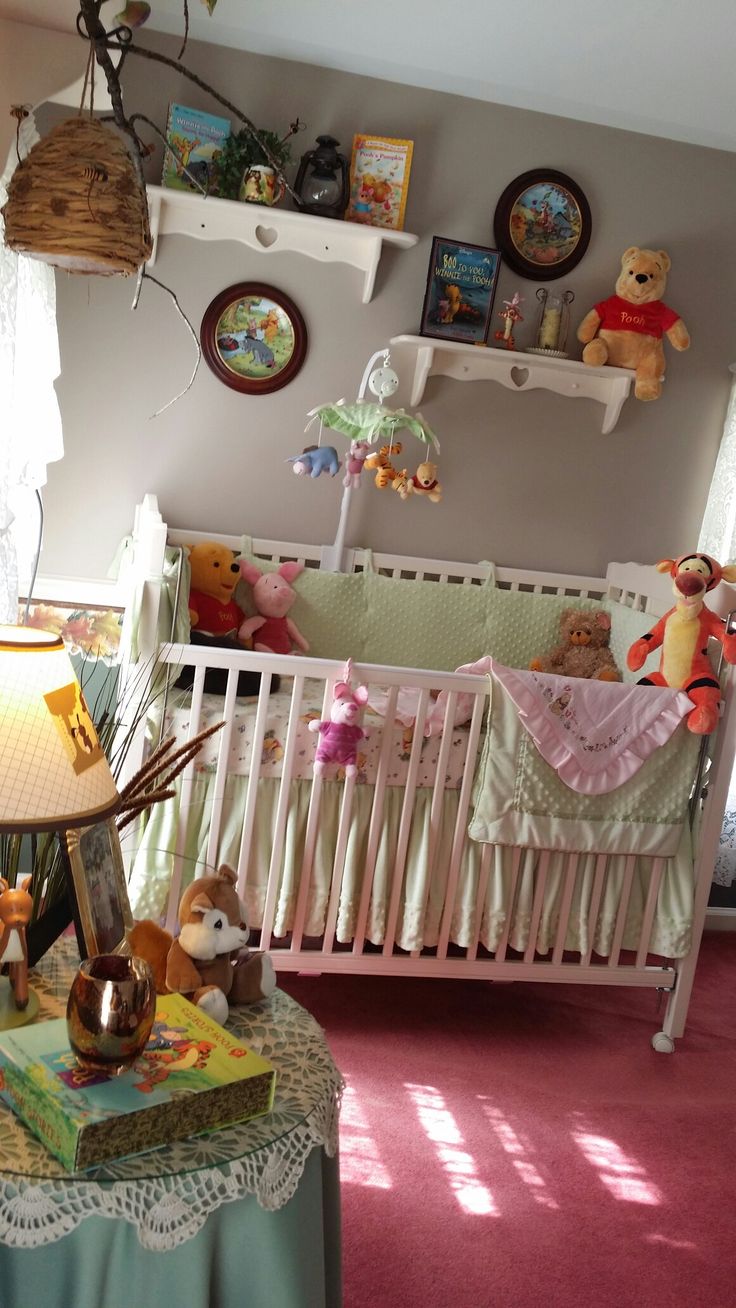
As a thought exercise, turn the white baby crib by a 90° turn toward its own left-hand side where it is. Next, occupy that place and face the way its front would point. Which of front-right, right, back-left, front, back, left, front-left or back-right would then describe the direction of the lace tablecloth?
right

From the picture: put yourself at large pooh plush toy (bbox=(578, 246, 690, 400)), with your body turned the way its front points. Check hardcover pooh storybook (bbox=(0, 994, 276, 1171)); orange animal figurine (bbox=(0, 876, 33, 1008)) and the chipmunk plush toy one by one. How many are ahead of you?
3

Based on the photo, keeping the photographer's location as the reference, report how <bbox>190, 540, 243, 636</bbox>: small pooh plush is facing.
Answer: facing the viewer and to the right of the viewer

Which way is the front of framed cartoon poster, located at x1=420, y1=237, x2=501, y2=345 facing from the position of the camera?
facing the viewer

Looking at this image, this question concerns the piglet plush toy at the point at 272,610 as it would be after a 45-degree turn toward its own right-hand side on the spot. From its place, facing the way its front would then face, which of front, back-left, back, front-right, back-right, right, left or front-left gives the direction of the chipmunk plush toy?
front

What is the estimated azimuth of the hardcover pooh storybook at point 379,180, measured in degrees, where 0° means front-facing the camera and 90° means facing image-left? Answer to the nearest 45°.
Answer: approximately 0°

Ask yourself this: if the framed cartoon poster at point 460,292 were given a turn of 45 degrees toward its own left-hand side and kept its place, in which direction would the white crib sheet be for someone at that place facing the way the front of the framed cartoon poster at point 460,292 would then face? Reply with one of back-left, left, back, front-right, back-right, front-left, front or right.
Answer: front-right

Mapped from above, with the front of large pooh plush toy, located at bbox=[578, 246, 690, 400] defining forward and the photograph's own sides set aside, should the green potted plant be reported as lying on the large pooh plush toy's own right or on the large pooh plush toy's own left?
on the large pooh plush toy's own right

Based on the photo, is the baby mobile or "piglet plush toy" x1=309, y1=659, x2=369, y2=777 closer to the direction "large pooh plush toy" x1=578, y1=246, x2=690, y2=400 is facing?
the piglet plush toy

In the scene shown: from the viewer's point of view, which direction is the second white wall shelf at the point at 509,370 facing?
toward the camera

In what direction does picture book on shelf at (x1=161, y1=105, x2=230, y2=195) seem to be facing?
toward the camera

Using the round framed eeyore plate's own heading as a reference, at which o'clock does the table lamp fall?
The table lamp is roughly at 12 o'clock from the round framed eeyore plate.

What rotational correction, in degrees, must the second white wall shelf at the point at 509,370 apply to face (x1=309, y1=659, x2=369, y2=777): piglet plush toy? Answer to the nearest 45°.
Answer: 0° — it already faces it

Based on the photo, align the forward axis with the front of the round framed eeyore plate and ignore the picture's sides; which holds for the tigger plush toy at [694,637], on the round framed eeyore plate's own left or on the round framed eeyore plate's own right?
on the round framed eeyore plate's own left
